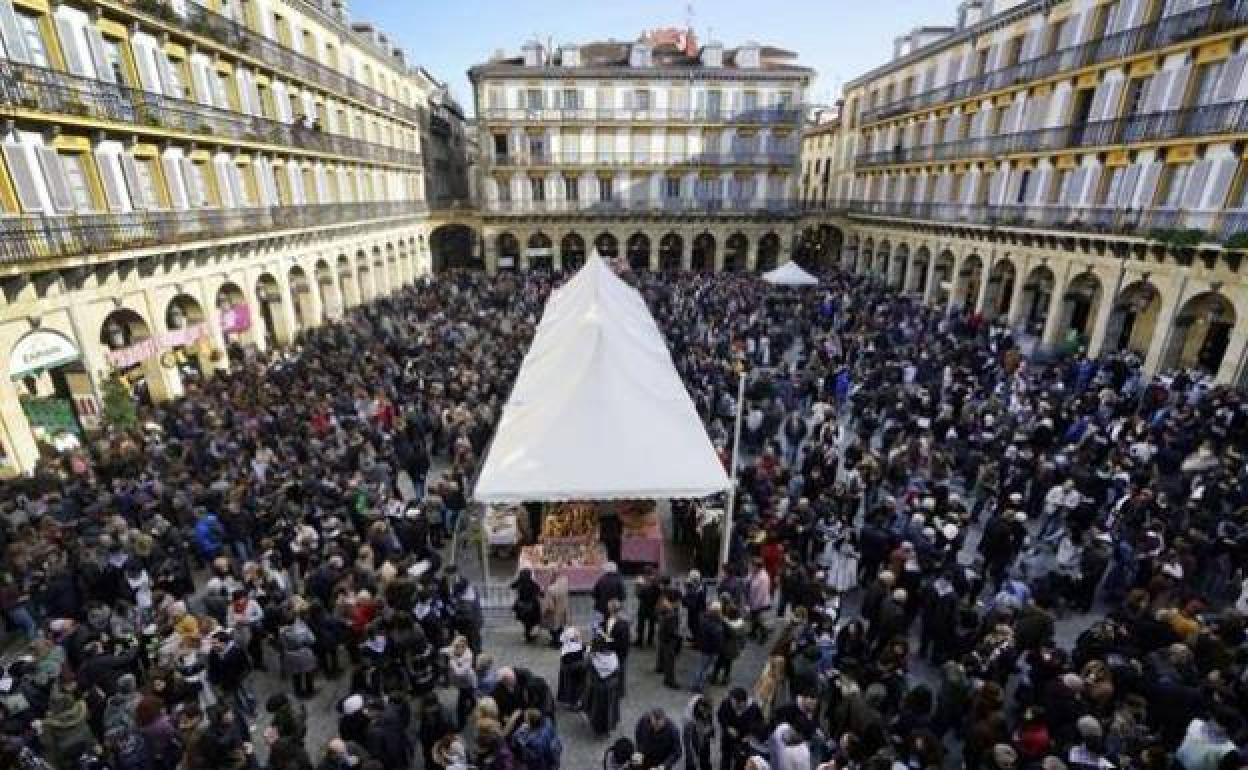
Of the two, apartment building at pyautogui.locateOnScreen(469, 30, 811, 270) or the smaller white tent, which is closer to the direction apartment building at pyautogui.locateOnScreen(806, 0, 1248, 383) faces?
the smaller white tent

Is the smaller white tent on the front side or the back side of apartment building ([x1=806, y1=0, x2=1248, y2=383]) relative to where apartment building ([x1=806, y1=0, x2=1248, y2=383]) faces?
on the front side

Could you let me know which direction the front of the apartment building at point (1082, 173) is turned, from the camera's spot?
facing the viewer and to the left of the viewer

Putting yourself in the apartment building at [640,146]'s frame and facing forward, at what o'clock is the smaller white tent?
The smaller white tent is roughly at 11 o'clock from the apartment building.

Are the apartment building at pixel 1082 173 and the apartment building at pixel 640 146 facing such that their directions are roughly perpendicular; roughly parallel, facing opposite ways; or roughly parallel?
roughly perpendicular

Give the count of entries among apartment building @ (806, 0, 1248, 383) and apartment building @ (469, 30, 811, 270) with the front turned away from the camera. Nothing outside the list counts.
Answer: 0

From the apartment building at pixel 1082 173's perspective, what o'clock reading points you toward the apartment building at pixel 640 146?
the apartment building at pixel 640 146 is roughly at 2 o'clock from the apartment building at pixel 1082 173.

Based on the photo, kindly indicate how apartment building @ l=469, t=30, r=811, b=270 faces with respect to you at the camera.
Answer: facing the viewer

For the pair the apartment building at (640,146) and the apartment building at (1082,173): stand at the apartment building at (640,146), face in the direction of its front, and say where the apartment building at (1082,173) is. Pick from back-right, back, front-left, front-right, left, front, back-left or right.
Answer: front-left
